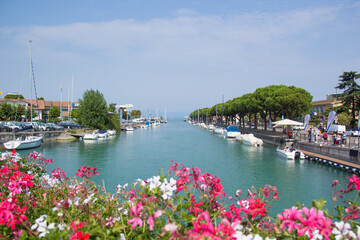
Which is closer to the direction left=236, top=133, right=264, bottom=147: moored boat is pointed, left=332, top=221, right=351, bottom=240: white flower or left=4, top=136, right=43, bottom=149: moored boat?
the moored boat

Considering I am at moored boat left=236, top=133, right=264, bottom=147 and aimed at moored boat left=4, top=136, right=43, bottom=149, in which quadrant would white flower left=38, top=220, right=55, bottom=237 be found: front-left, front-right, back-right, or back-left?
front-left

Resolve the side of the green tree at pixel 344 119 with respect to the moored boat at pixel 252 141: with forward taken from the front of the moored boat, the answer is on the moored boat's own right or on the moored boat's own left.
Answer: on the moored boat's own right

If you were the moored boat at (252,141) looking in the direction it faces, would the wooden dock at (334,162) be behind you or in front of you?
behind

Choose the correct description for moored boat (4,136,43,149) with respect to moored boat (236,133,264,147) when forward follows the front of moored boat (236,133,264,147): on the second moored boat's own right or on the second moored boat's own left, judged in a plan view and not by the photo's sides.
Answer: on the second moored boat's own left

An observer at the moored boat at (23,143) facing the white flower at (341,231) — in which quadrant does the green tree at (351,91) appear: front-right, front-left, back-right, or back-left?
front-left

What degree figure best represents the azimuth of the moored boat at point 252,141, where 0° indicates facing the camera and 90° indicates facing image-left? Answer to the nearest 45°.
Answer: approximately 135°

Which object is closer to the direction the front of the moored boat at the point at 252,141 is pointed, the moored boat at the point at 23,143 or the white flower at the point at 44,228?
the moored boat

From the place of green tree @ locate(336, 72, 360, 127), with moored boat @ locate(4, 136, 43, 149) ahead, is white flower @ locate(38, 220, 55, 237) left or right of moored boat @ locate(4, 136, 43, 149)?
left

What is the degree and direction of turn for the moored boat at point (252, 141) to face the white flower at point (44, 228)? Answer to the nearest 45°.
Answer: approximately 135° to its left

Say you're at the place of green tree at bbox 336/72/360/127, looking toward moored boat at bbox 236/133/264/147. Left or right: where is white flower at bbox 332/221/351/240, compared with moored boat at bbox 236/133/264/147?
left
